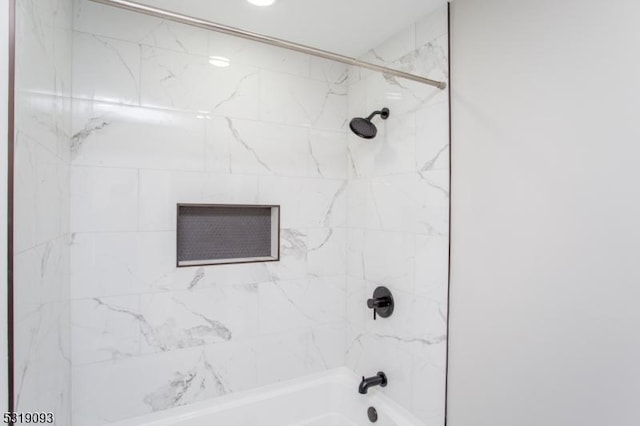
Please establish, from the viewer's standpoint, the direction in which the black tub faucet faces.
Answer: facing the viewer and to the left of the viewer

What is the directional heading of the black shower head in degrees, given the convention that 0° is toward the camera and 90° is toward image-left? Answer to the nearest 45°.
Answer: approximately 45°

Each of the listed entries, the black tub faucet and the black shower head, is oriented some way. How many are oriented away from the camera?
0
